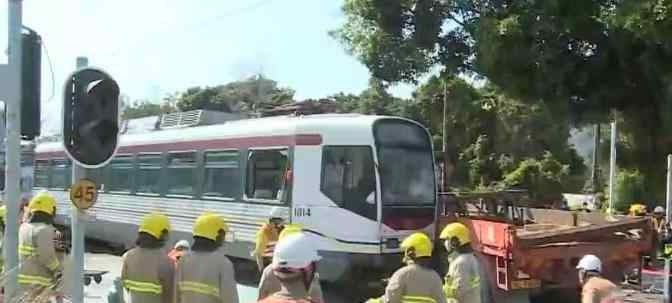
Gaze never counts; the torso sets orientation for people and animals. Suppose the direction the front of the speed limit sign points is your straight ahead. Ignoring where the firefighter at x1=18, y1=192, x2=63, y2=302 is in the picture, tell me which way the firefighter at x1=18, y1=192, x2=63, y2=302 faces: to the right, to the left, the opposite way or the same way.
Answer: the opposite way

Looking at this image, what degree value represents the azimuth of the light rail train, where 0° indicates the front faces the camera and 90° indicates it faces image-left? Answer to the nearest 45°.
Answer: approximately 315°

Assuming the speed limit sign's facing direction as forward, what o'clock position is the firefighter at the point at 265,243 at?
The firefighter is roughly at 7 o'clock from the speed limit sign.

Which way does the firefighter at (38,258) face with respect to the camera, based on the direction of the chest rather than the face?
away from the camera

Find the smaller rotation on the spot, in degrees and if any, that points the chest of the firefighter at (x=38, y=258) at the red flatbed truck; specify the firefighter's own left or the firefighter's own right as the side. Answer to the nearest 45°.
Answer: approximately 90° to the firefighter's own right

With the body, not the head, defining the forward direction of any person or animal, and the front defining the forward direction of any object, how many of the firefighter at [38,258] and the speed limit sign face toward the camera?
1
